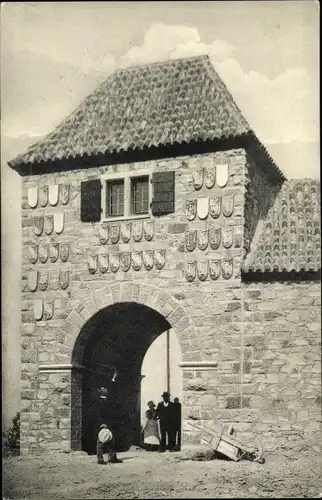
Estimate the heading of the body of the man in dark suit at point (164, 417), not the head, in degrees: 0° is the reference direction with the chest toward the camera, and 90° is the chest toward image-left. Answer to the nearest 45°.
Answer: approximately 0°

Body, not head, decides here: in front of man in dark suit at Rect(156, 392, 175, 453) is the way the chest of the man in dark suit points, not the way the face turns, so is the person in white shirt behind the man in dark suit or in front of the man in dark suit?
in front
